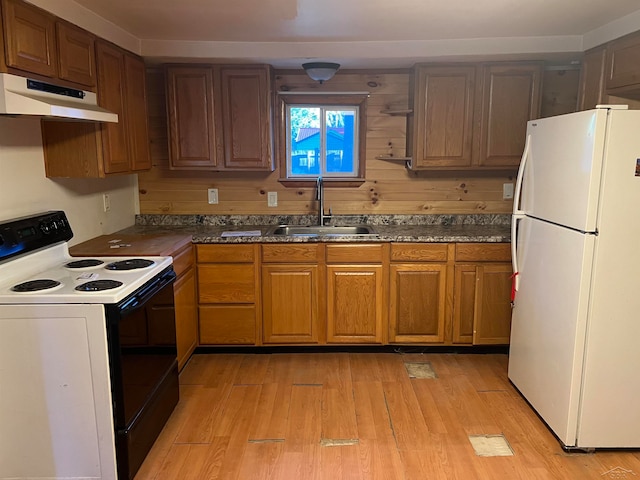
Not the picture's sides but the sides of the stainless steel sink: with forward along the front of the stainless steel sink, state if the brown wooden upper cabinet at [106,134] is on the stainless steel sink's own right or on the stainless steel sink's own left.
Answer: on the stainless steel sink's own right

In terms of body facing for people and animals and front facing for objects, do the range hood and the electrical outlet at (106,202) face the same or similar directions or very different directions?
same or similar directions

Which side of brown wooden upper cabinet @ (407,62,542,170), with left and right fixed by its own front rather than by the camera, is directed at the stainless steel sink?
right

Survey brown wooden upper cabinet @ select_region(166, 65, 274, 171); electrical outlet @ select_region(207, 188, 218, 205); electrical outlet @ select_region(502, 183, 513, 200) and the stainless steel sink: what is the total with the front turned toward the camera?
4

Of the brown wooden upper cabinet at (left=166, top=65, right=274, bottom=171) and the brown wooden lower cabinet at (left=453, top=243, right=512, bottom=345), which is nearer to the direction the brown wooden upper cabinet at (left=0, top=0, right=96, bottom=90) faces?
the brown wooden lower cabinet

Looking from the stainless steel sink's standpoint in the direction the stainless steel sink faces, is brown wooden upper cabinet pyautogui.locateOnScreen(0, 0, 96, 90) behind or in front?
in front

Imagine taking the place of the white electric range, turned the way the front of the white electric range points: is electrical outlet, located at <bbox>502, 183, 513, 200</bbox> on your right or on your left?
on your left

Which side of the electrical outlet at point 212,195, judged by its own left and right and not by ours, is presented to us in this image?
front

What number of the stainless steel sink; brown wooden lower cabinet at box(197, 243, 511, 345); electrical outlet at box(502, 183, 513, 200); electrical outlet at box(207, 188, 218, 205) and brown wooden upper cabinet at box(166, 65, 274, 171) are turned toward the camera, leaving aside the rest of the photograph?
5

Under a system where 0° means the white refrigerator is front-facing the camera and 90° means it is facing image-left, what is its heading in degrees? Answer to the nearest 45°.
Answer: approximately 45°

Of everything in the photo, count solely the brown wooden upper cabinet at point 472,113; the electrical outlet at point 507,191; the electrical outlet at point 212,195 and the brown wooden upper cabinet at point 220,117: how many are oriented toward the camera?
4

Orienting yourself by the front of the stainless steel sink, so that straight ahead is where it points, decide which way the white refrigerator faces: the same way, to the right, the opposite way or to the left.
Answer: to the right

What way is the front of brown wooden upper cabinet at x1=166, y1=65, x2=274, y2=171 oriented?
toward the camera

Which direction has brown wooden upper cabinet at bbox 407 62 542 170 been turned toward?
toward the camera

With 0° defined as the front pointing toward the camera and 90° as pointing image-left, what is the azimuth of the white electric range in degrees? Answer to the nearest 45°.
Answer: approximately 315°

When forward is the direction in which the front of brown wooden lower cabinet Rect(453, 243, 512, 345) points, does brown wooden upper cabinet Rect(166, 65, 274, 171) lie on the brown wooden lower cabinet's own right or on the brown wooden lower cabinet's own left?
on the brown wooden lower cabinet's own right
